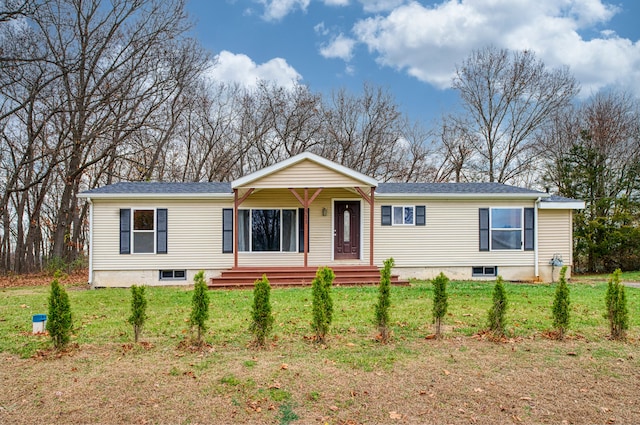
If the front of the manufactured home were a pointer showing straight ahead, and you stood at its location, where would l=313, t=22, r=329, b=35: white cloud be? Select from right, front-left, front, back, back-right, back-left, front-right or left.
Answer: back

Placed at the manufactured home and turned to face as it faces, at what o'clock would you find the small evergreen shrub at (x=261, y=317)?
The small evergreen shrub is roughly at 12 o'clock from the manufactured home.

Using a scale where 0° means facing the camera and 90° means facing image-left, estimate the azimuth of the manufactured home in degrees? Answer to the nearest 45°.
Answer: approximately 0°

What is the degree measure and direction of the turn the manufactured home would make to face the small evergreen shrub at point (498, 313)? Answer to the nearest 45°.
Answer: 0° — it already faces it

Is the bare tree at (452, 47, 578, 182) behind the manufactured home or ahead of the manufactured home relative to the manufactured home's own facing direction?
behind

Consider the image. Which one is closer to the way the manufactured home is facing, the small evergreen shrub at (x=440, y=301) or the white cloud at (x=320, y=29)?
the small evergreen shrub
